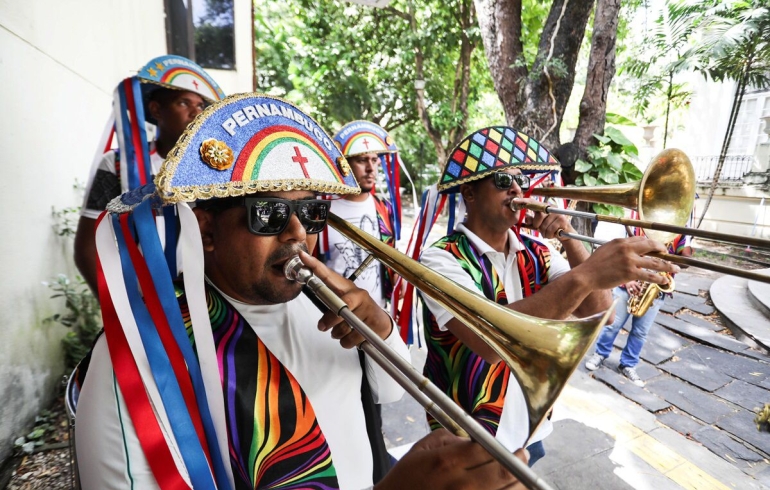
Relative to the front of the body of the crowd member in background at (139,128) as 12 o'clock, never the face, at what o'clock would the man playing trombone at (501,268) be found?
The man playing trombone is roughly at 12 o'clock from the crowd member in background.

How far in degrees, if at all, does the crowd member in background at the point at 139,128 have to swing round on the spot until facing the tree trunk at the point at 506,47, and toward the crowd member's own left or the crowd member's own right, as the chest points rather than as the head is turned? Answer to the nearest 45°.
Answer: approximately 45° to the crowd member's own left

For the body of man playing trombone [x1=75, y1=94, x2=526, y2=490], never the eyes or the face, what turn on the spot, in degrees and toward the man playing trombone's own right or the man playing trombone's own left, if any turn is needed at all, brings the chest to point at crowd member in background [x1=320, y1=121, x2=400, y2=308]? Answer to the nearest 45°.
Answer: approximately 135° to the man playing trombone's own left

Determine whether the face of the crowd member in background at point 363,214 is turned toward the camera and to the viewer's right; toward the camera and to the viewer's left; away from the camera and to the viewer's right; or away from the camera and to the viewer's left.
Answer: toward the camera and to the viewer's right

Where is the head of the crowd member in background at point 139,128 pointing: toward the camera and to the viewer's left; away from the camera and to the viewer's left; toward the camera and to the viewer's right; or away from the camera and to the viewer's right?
toward the camera and to the viewer's right

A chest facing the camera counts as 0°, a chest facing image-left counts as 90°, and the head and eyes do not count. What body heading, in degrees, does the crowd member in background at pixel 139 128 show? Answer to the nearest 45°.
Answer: approximately 315°

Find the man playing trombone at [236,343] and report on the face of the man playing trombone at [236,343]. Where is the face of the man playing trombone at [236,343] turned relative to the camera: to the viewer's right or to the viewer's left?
to the viewer's right

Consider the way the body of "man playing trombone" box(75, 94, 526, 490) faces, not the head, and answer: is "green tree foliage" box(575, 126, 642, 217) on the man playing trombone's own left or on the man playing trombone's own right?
on the man playing trombone's own left

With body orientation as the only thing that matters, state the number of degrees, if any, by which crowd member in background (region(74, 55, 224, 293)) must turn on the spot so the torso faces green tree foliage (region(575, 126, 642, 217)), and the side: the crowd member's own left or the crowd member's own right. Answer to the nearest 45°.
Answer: approximately 45° to the crowd member's own left

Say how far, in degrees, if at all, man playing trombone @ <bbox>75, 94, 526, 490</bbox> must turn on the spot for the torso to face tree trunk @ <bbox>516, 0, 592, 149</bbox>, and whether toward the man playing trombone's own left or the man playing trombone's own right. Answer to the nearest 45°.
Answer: approximately 90° to the man playing trombone's own left

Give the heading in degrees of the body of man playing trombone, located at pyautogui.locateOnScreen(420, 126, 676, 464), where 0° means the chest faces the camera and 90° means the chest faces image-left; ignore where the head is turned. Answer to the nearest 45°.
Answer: approximately 315°

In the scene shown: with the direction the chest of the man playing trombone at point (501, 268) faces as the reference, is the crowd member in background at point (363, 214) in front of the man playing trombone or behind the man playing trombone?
behind

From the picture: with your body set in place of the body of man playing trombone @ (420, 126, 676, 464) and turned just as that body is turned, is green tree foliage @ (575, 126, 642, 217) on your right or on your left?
on your left
